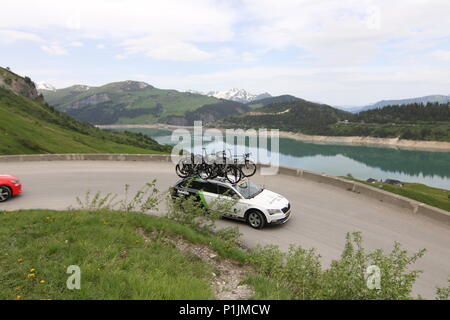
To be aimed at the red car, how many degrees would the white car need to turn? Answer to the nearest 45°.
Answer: approximately 135° to its right
